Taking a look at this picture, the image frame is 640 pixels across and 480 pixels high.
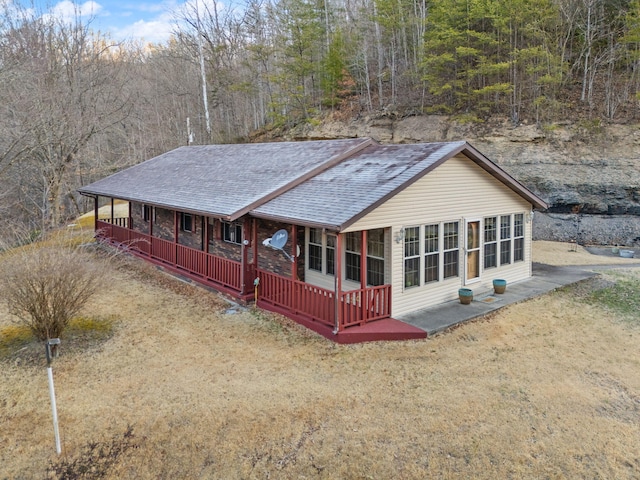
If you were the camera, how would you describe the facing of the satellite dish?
facing the viewer and to the left of the viewer

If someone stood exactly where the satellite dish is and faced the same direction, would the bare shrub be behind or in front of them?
in front

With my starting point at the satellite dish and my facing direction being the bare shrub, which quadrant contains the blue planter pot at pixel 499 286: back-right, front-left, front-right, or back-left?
back-left

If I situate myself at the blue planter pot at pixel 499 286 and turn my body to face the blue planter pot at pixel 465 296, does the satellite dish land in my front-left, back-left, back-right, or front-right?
front-right

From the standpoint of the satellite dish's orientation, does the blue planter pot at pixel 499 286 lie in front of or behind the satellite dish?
behind

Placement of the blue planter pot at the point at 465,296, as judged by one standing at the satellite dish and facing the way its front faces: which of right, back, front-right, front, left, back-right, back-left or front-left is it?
back-left

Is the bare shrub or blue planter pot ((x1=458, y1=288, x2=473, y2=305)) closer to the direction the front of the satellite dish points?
the bare shrub
